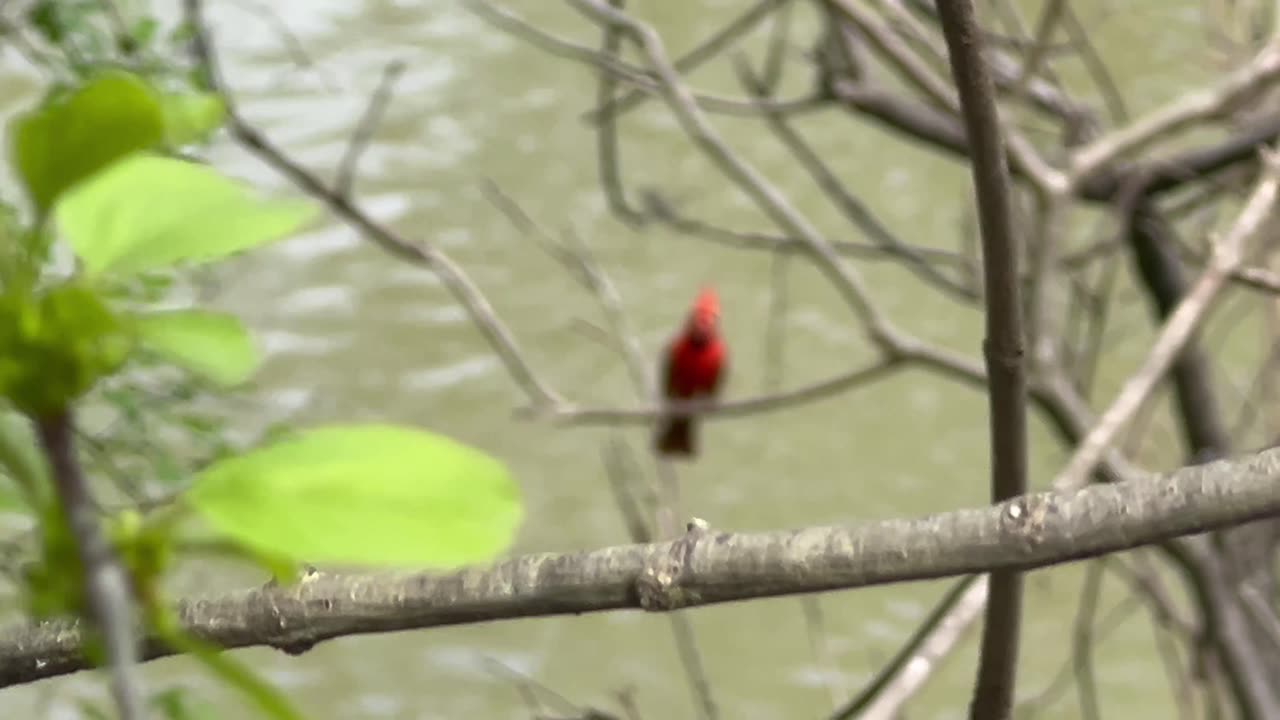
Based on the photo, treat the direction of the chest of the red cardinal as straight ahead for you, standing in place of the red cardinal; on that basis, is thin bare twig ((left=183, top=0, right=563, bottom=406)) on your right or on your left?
on your right

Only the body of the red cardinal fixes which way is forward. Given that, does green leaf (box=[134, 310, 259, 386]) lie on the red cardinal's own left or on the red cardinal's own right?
on the red cardinal's own right

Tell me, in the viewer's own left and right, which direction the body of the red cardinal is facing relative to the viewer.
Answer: facing the viewer and to the right of the viewer

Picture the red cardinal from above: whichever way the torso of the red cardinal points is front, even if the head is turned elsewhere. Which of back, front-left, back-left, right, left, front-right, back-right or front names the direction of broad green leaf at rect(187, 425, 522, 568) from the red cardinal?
front-right

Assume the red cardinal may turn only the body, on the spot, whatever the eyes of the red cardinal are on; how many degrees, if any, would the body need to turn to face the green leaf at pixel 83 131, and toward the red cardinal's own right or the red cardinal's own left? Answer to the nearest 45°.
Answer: approximately 45° to the red cardinal's own right

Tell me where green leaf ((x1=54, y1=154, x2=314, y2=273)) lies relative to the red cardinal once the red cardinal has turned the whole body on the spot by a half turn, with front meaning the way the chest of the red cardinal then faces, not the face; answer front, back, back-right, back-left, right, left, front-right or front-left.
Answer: back-left

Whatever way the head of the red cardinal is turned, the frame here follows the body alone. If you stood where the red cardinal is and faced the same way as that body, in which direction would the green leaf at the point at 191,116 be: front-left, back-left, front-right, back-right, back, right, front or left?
front-right
